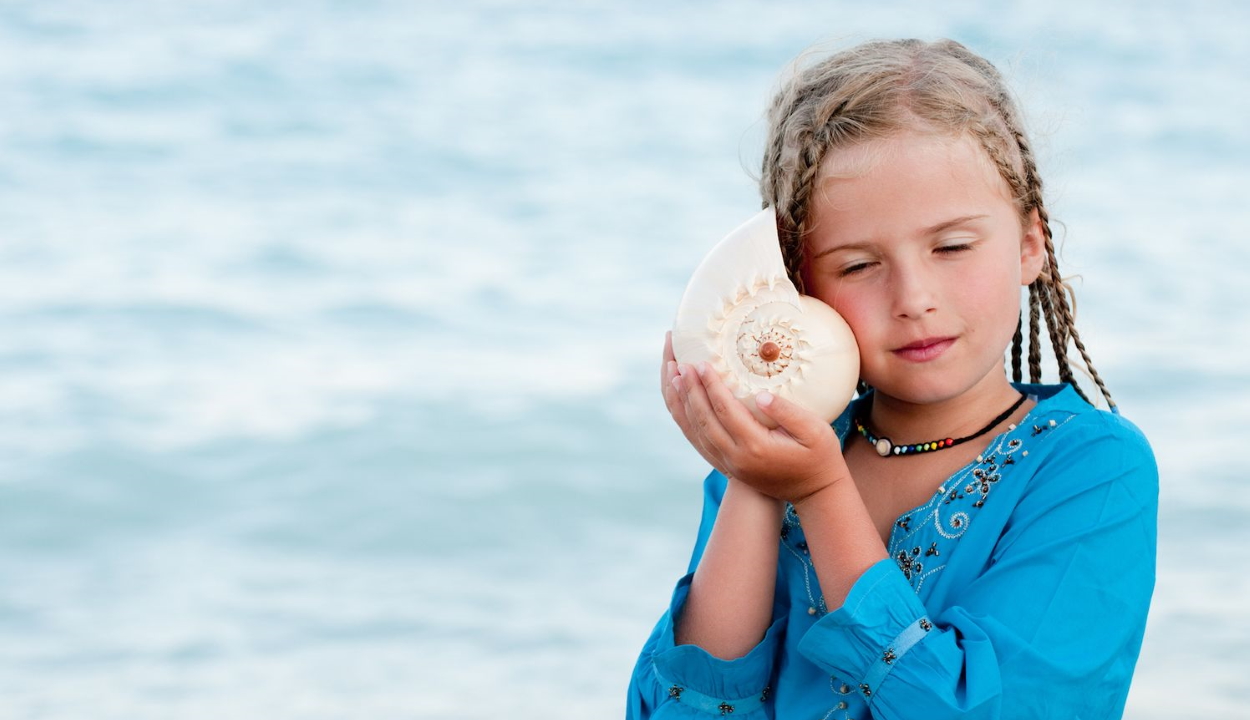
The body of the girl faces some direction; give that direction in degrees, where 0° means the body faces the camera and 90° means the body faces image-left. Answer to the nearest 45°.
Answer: approximately 45°
